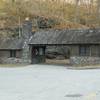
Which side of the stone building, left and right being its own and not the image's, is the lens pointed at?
front
